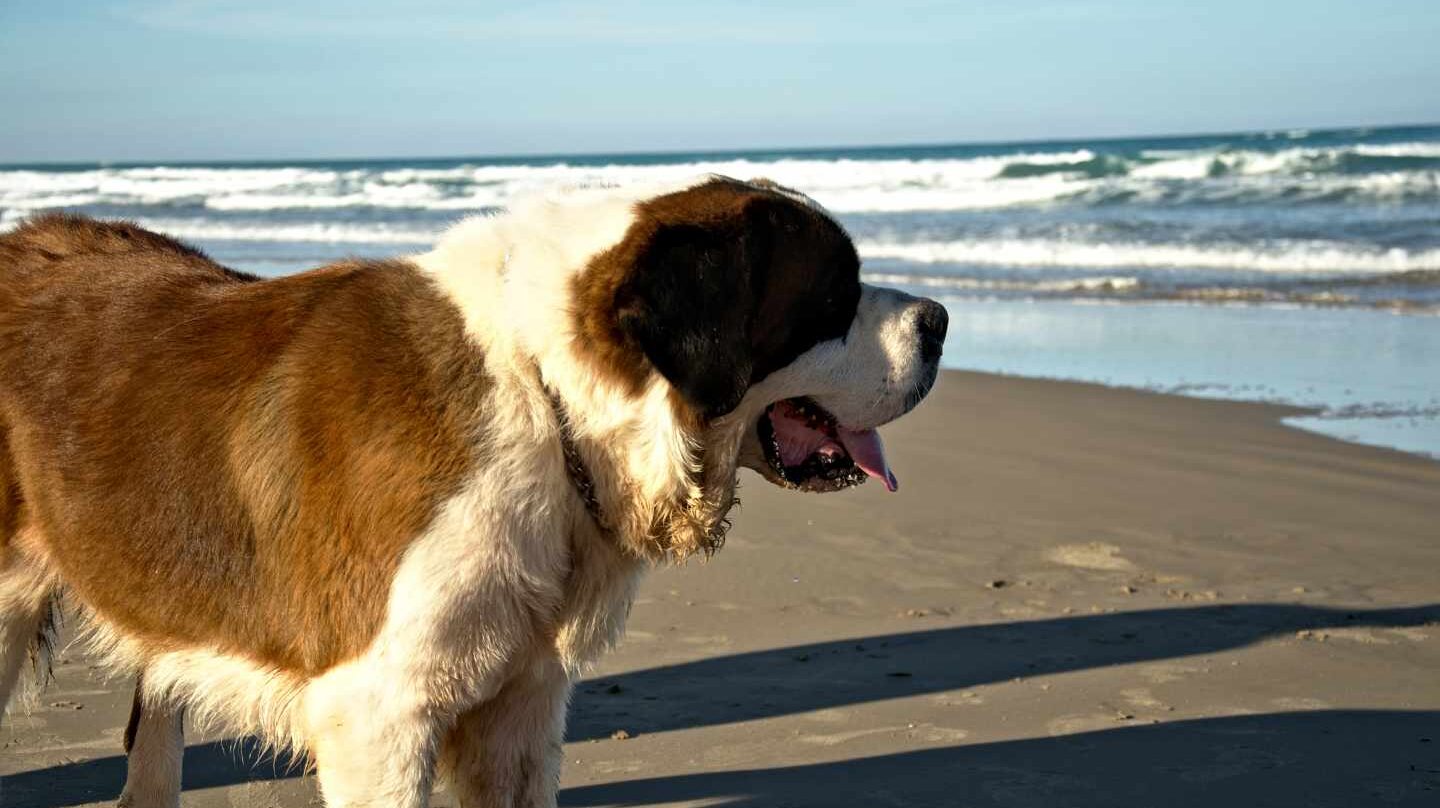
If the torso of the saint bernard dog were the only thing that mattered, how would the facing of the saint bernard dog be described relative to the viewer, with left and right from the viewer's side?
facing to the right of the viewer
